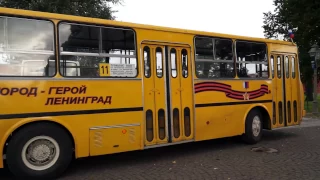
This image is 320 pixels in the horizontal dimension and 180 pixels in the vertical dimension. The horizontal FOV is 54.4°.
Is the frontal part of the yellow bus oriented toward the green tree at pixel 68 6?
no

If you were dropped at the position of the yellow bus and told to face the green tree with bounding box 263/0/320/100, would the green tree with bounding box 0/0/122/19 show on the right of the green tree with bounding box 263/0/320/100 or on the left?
left

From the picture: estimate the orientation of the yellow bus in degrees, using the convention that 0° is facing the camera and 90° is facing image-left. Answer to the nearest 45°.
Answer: approximately 225°

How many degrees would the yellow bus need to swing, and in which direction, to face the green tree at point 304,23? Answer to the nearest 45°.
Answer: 0° — it already faces it
